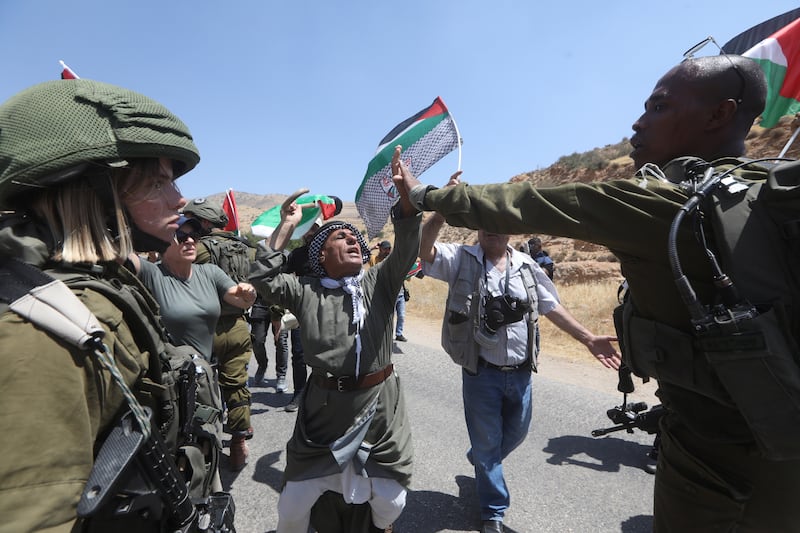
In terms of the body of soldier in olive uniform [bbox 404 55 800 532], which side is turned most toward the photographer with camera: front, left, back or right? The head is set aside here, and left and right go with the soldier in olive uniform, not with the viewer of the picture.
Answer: front

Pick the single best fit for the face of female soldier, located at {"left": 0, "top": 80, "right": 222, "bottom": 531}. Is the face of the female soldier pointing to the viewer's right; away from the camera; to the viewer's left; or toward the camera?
to the viewer's right

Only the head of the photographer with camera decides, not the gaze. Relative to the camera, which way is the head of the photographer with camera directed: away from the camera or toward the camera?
toward the camera

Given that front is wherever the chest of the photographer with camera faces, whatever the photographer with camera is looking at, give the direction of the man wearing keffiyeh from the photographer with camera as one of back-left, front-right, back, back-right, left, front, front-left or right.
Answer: front-right

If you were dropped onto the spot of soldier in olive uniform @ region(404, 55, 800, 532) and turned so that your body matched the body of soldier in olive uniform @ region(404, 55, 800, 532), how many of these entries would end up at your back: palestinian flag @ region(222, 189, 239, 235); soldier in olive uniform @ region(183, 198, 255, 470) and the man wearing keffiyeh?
0

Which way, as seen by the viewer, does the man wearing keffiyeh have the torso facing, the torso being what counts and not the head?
toward the camera

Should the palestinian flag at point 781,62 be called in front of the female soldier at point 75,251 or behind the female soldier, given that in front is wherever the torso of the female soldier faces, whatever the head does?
in front

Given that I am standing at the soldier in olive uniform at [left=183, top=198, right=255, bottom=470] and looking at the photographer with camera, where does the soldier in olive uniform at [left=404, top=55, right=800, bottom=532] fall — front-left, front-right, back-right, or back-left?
front-right

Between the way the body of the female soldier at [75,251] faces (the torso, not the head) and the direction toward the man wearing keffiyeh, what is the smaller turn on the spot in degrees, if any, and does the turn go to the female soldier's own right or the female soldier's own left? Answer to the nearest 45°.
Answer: approximately 45° to the female soldier's own left

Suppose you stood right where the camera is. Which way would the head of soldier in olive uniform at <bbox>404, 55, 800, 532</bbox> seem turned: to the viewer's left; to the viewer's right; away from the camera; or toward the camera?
to the viewer's left

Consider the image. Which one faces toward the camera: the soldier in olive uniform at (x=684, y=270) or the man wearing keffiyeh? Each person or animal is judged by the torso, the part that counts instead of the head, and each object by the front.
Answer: the man wearing keffiyeh

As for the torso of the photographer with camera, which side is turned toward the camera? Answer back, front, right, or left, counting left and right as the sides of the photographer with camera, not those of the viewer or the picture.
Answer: front

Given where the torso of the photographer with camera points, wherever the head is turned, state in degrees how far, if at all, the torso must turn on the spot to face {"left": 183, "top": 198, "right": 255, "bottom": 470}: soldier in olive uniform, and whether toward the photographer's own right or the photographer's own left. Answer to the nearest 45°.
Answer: approximately 90° to the photographer's own right

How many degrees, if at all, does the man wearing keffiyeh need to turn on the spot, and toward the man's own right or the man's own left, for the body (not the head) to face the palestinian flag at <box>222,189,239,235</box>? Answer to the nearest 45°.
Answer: approximately 180°

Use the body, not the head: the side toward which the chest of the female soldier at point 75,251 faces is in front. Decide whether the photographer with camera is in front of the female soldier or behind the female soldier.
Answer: in front

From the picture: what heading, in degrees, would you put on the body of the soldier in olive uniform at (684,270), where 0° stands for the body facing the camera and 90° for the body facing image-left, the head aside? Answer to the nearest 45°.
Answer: approximately 135°

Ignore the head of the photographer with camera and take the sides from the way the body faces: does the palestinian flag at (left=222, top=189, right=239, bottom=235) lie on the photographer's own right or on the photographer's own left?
on the photographer's own right

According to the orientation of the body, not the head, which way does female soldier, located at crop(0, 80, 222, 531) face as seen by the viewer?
to the viewer's right

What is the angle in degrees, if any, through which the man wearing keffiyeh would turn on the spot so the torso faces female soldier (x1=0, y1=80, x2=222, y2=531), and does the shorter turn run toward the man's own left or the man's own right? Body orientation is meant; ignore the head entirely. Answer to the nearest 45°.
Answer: approximately 45° to the man's own right
